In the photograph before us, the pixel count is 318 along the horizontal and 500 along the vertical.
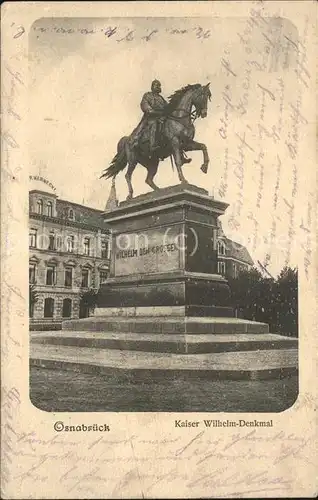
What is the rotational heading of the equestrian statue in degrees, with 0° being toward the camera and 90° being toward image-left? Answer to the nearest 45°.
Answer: approximately 315°
